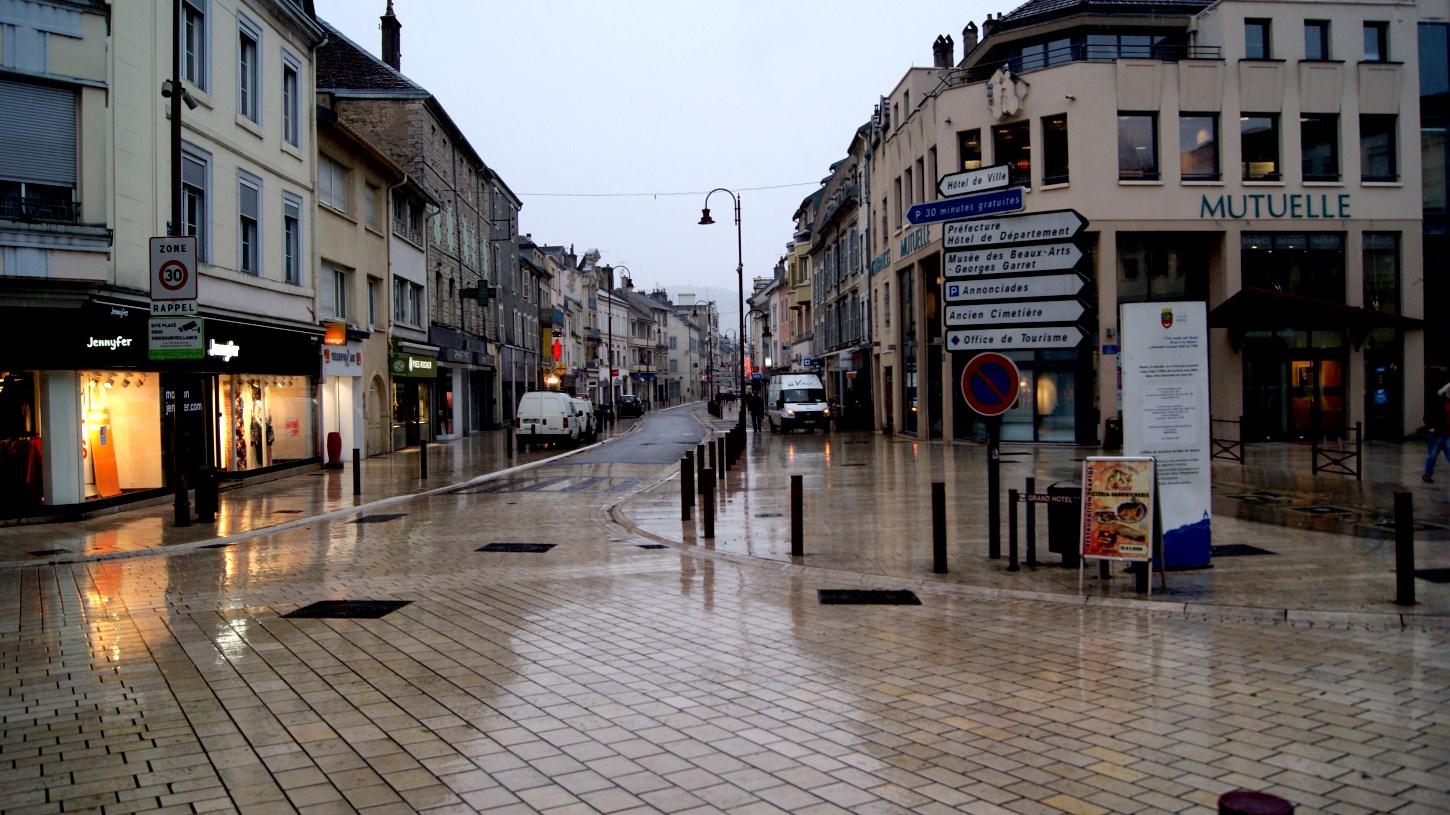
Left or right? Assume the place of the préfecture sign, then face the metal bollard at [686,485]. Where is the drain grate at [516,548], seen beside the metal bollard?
left

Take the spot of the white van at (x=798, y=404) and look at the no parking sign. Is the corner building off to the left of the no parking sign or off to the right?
left

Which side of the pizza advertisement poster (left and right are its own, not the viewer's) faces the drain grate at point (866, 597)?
right

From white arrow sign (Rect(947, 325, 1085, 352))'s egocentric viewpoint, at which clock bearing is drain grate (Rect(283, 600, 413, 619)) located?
The drain grate is roughly at 2 o'clock from the white arrow sign.

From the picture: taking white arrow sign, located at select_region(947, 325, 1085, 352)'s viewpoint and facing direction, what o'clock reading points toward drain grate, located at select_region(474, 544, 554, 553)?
The drain grate is roughly at 3 o'clock from the white arrow sign.
